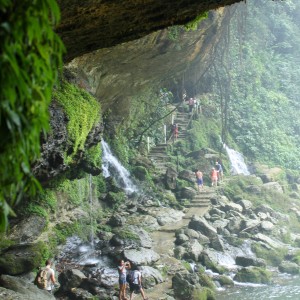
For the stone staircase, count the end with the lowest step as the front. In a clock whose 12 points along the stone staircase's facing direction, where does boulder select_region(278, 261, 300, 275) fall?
The boulder is roughly at 11 o'clock from the stone staircase.

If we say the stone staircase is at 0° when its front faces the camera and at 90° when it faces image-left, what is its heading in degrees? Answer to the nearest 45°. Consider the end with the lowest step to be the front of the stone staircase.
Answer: approximately 0°

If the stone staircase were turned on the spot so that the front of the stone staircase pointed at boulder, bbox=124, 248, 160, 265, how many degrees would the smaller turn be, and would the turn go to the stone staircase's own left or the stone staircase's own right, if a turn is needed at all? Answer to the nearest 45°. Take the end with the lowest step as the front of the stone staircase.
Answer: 0° — it already faces it

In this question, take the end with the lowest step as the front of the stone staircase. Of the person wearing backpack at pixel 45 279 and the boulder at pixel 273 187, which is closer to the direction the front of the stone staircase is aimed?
the person wearing backpack

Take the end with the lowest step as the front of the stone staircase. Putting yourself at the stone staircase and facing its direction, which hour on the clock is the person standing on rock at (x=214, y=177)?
The person standing on rock is roughly at 10 o'clock from the stone staircase.

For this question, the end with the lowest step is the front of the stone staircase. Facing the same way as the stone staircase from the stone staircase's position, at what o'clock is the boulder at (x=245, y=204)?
The boulder is roughly at 10 o'clock from the stone staircase.

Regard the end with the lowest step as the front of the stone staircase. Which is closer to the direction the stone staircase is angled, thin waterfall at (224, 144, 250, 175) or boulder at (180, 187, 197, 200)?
the boulder

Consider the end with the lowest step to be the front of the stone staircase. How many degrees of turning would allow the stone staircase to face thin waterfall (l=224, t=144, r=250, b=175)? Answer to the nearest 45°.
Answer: approximately 135° to its left

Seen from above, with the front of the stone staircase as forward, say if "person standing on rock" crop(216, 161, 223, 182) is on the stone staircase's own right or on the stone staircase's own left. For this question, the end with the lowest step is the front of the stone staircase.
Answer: on the stone staircase's own left
